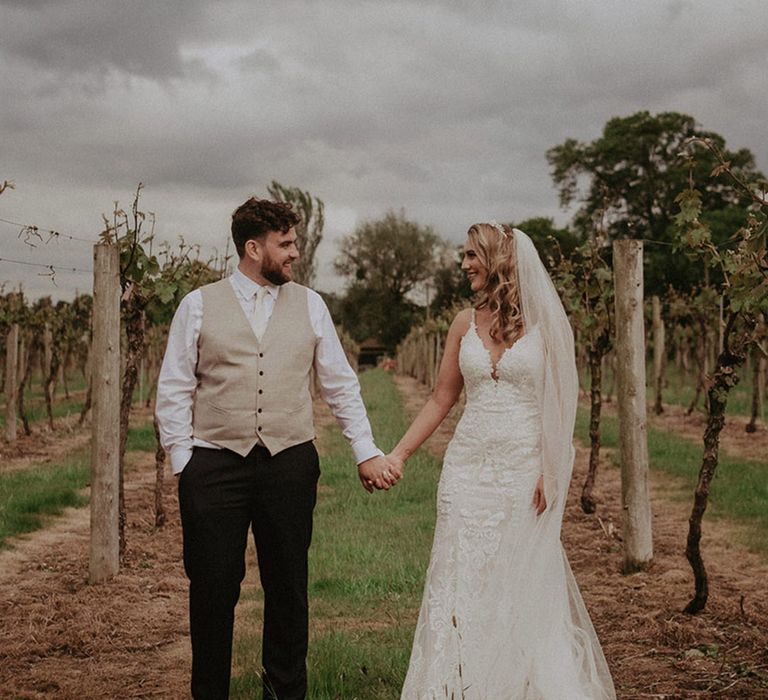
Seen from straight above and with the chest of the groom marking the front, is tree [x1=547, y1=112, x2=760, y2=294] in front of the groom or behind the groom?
behind

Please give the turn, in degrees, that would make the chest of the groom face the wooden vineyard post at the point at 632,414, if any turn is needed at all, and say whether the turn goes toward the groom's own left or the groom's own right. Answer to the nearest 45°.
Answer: approximately 135° to the groom's own left

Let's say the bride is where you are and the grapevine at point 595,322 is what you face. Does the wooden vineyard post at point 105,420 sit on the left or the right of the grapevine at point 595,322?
left

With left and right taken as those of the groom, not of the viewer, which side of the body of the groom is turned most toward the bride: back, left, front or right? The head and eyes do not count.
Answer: left

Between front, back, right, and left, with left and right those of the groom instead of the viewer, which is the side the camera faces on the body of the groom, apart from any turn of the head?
front

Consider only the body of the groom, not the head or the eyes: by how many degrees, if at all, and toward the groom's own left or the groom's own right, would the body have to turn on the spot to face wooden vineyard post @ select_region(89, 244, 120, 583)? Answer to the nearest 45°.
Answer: approximately 180°

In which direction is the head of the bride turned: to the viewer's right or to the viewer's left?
to the viewer's left

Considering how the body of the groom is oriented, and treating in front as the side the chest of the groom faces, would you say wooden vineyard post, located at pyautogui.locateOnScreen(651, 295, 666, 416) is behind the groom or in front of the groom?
behind

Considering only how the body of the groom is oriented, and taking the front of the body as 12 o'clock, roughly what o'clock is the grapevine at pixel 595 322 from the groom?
The grapevine is roughly at 7 o'clock from the groom.
